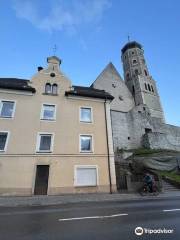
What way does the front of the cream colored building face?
toward the camera
